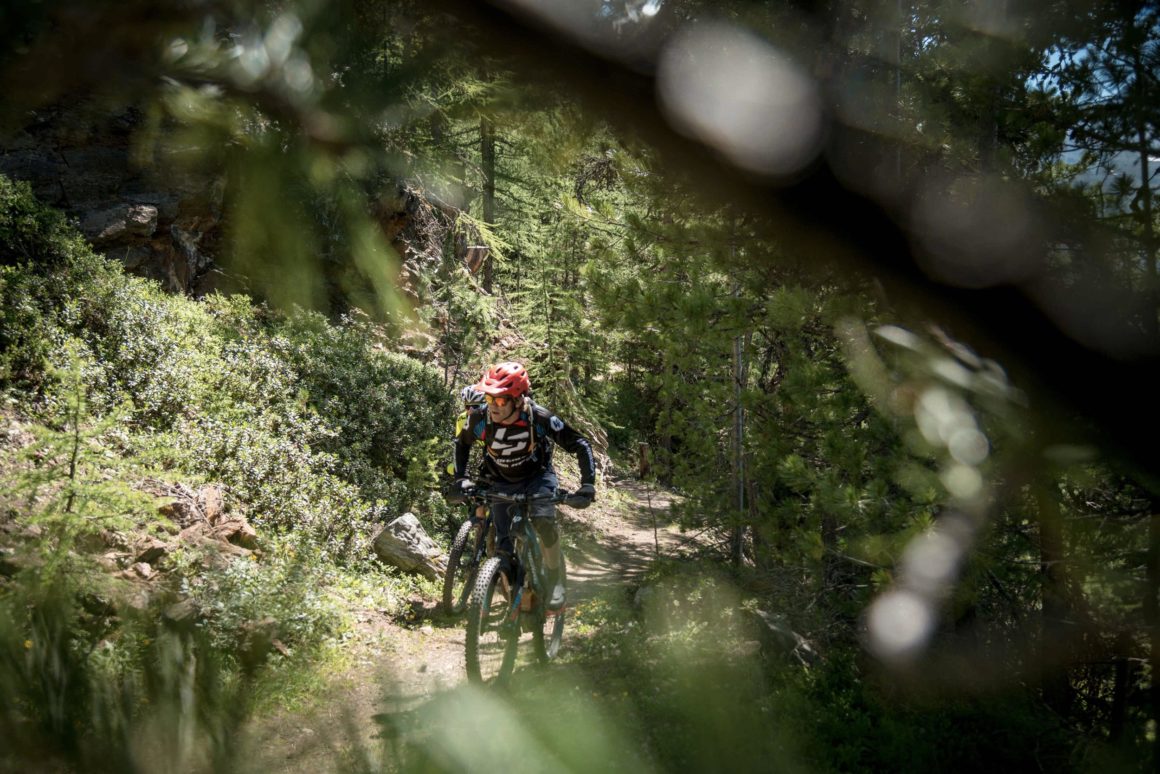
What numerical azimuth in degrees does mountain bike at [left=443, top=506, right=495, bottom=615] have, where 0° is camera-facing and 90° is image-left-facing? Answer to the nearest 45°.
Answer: approximately 45°

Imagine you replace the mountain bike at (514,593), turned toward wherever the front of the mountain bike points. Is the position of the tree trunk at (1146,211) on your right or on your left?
on your left

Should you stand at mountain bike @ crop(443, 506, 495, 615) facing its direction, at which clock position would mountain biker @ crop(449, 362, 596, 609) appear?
The mountain biker is roughly at 10 o'clock from the mountain bike.

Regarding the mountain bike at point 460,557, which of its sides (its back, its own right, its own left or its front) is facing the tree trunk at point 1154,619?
left

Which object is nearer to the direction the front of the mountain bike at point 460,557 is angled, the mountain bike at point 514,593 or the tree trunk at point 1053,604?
the mountain bike

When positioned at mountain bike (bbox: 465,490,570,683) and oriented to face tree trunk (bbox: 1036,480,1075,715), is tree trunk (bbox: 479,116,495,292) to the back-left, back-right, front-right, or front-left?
back-left

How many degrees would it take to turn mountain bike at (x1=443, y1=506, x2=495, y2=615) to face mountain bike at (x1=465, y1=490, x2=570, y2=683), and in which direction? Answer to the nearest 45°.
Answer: approximately 45° to its left

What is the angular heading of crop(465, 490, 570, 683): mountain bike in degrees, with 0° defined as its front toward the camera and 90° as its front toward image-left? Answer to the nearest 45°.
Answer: approximately 45°

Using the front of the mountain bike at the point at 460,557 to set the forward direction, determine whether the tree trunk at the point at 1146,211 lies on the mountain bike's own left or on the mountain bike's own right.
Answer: on the mountain bike's own left

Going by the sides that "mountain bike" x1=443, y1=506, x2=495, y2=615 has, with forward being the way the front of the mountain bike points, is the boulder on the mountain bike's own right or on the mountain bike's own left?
on the mountain bike's own right
